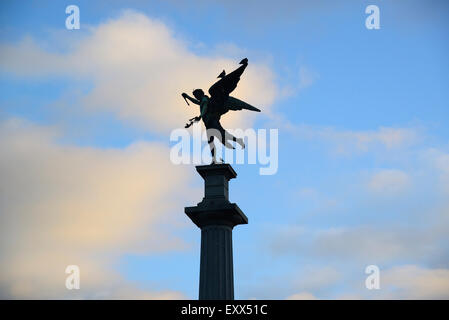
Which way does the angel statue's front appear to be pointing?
to the viewer's left
